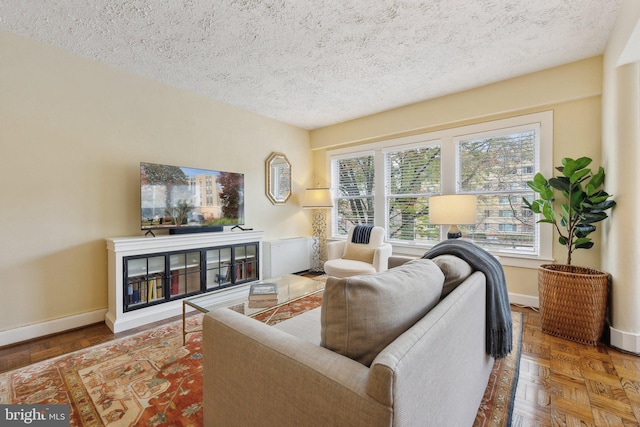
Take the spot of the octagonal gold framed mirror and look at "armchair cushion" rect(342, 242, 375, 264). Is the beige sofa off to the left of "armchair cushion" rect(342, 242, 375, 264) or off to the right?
right

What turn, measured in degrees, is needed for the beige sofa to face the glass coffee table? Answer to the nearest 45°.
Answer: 0° — it already faces it

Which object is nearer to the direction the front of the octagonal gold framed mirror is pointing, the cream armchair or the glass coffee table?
the cream armchair

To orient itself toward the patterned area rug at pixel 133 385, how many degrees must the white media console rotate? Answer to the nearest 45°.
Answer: approximately 45° to its right

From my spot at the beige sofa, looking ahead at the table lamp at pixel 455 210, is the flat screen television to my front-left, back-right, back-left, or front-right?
front-left

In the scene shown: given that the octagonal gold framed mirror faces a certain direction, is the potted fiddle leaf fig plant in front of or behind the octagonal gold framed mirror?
in front

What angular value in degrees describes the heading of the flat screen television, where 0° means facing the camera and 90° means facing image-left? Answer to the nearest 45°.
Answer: approximately 315°

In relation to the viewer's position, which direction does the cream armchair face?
facing the viewer and to the left of the viewer

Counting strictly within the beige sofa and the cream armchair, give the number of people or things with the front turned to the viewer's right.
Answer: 0

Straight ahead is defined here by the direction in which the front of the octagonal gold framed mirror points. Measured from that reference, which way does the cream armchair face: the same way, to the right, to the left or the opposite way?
to the right

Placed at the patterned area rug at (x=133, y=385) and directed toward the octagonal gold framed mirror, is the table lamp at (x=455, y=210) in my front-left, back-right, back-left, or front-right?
front-right

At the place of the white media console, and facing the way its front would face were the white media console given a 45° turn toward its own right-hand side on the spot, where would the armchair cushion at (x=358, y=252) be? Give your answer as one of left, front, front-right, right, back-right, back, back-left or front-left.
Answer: left

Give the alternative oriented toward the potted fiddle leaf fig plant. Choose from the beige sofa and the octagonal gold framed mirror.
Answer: the octagonal gold framed mirror

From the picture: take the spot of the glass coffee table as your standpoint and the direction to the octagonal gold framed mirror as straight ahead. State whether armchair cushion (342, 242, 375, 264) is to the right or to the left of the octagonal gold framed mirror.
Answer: right

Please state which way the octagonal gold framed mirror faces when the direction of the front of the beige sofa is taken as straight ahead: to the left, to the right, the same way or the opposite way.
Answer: the opposite way

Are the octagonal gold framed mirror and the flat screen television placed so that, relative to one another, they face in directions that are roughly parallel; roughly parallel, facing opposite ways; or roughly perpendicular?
roughly parallel

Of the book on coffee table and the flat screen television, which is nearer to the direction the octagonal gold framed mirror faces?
the book on coffee table

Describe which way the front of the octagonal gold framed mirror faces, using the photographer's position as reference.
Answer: facing the viewer and to the right of the viewer

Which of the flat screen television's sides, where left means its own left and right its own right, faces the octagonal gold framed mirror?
left

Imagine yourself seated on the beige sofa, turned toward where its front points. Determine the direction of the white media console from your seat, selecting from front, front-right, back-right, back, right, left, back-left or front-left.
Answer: front

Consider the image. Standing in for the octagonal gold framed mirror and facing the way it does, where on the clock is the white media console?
The white media console is roughly at 3 o'clock from the octagonal gold framed mirror.
